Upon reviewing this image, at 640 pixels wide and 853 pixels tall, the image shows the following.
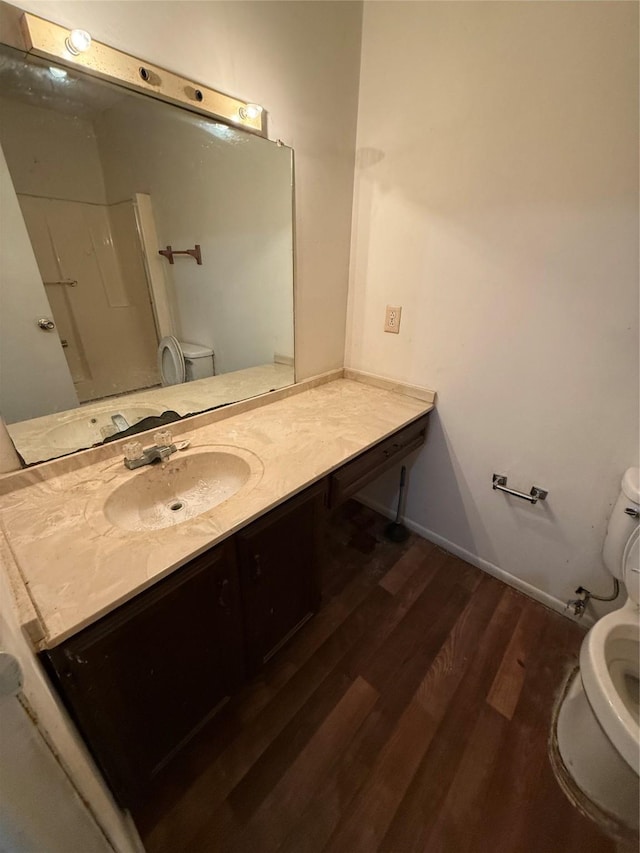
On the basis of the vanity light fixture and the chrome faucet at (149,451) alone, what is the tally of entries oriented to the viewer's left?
0

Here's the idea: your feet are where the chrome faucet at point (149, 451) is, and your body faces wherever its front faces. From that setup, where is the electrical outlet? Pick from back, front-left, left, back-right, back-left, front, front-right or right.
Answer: front-left

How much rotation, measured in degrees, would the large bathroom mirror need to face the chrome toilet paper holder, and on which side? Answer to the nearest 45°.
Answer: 0° — it already faces it

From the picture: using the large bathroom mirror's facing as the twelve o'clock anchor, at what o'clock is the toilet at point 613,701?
The toilet is roughly at 12 o'clock from the large bathroom mirror.

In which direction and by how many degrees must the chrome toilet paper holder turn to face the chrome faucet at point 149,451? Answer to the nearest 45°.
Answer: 0° — it already faces it

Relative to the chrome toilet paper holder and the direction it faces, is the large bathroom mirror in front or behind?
in front

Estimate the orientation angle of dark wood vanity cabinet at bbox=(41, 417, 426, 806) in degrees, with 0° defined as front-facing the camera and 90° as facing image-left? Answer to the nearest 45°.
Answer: approximately 315°

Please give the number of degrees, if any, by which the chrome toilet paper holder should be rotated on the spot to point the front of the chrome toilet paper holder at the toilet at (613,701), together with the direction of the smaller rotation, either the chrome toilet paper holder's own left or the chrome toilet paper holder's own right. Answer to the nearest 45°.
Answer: approximately 90° to the chrome toilet paper holder's own left

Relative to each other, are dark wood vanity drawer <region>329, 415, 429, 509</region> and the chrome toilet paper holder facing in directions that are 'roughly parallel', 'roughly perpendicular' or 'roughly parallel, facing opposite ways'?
roughly perpendicular

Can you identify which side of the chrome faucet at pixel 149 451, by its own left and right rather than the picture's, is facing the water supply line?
front

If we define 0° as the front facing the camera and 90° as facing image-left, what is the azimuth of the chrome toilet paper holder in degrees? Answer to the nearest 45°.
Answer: approximately 45°

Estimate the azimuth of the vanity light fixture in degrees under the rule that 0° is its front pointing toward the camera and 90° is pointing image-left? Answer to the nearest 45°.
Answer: approximately 315°
